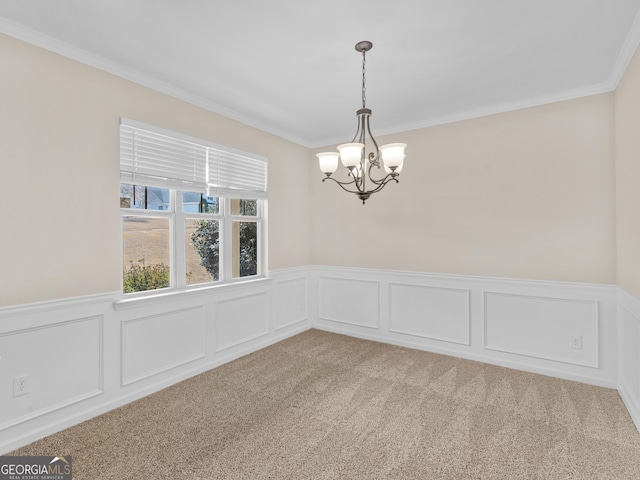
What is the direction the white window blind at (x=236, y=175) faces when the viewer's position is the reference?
facing the viewer and to the right of the viewer

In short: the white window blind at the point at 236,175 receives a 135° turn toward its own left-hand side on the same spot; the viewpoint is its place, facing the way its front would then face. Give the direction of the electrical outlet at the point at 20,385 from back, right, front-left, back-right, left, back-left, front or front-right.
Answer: back-left
